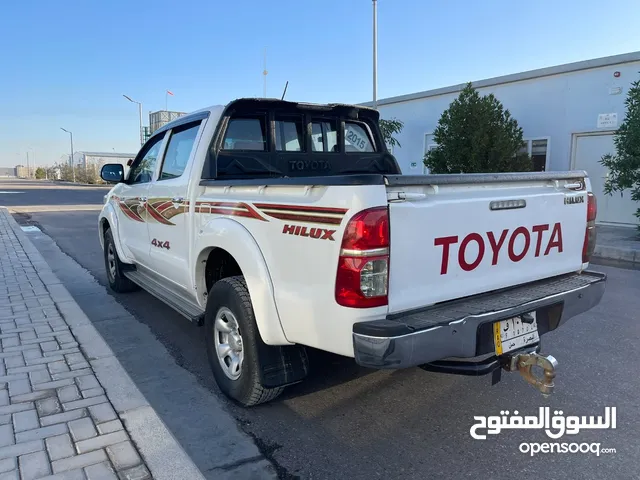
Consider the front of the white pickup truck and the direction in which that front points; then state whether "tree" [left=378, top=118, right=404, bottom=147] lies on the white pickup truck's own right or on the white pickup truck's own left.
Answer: on the white pickup truck's own right

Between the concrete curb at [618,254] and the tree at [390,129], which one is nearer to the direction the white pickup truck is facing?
the tree

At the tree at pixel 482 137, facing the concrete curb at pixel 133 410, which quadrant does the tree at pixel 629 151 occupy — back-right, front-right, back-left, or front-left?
front-left

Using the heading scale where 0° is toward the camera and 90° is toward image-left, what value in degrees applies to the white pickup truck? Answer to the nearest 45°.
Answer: approximately 135°

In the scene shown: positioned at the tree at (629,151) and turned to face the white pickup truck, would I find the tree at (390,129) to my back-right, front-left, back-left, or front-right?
back-right

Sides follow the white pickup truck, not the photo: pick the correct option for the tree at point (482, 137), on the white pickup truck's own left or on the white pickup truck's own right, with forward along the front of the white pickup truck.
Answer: on the white pickup truck's own right

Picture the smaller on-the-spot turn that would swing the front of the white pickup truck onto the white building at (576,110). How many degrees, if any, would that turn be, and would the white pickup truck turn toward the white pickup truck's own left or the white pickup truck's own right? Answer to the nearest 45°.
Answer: approximately 90° to the white pickup truck's own right

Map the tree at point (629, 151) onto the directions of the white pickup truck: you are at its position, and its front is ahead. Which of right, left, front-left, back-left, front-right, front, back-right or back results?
right
